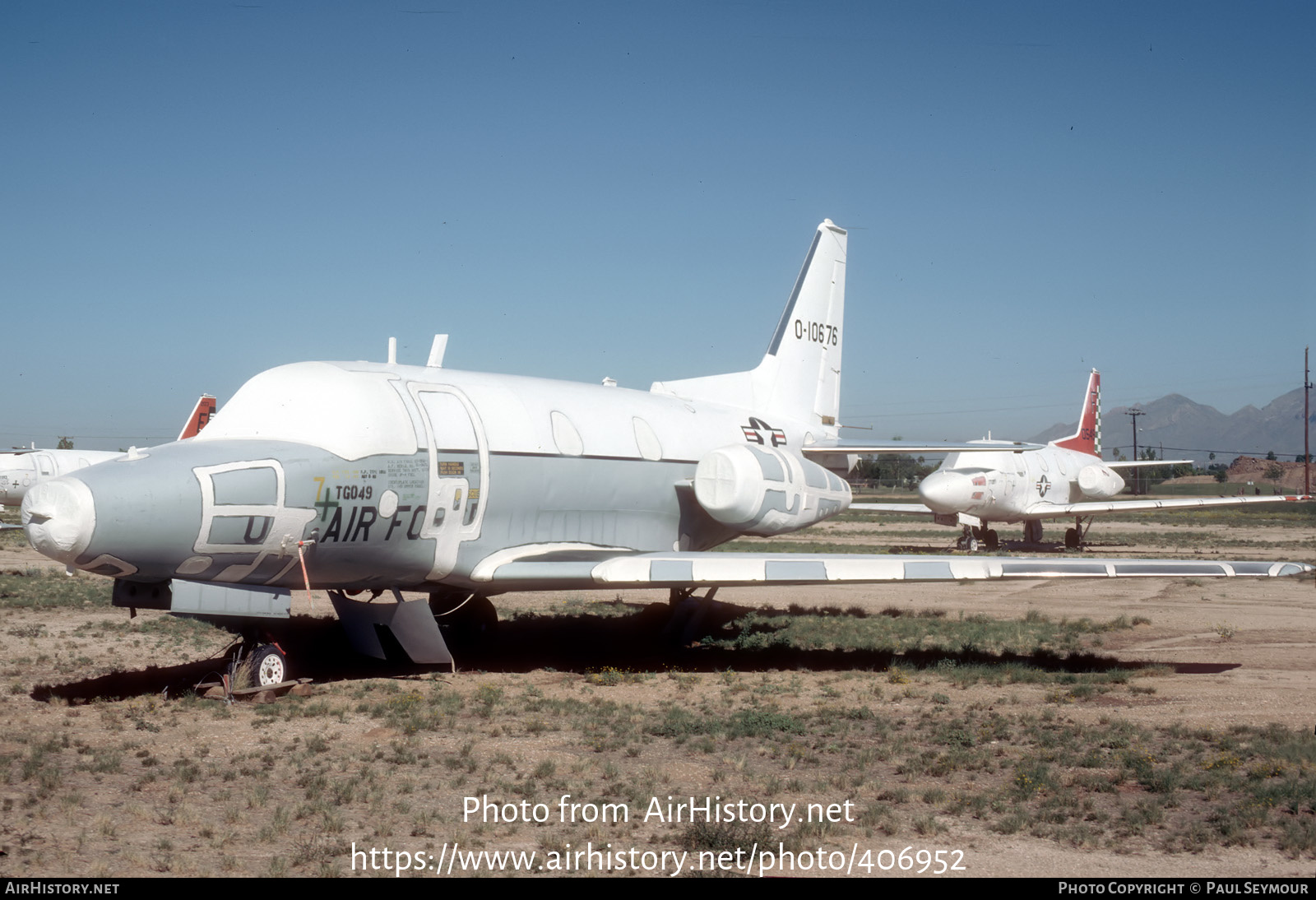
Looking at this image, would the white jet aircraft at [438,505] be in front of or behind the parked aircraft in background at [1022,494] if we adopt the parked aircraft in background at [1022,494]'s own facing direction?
in front

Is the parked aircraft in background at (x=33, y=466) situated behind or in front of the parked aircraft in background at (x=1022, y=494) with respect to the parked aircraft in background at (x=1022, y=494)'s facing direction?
in front

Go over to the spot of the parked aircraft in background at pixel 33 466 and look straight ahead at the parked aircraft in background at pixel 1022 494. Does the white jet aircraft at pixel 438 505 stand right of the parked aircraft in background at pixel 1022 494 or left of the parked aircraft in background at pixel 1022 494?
right

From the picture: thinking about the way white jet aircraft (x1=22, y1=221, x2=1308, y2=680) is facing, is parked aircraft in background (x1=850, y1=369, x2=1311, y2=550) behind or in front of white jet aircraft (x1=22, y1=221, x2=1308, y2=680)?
behind

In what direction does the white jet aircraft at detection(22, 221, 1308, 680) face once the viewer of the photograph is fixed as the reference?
facing the viewer and to the left of the viewer

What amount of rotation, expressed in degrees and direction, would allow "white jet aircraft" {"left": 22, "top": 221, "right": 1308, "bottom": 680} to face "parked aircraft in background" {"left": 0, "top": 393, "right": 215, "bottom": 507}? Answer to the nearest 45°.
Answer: approximately 90° to its right

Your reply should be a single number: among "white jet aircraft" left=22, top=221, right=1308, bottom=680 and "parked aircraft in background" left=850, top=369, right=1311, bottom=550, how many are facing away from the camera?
0
